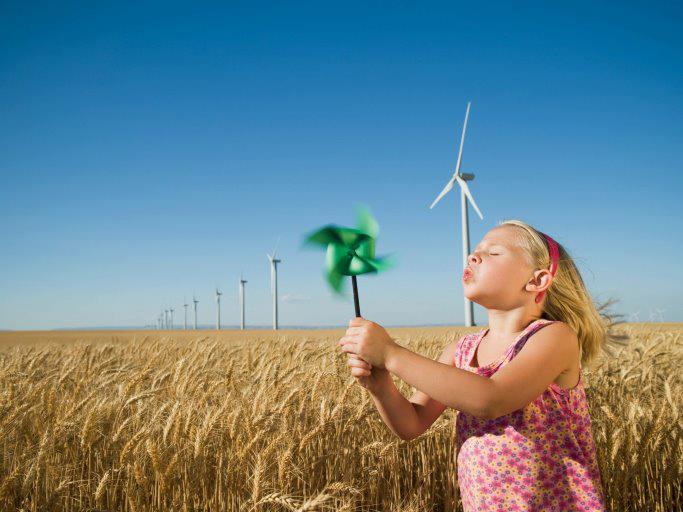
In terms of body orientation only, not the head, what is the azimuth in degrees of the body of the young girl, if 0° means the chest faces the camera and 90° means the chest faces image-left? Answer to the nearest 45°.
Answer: approximately 45°
